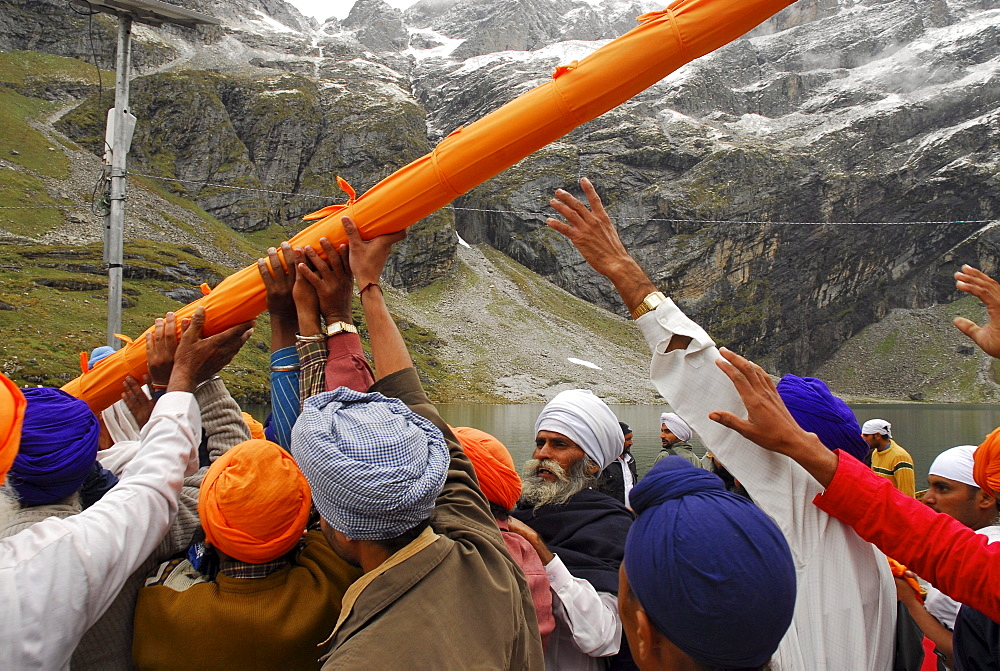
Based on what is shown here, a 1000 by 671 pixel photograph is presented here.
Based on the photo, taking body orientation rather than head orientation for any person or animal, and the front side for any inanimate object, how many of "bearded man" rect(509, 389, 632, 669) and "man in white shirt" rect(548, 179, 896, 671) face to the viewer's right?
0

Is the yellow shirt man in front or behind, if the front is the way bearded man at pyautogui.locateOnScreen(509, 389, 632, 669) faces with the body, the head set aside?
behind

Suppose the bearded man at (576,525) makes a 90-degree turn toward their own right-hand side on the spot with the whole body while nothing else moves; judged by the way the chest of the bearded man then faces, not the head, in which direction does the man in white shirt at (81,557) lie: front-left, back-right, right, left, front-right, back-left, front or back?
left

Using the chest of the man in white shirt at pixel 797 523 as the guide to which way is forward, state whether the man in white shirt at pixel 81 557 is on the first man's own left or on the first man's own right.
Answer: on the first man's own left

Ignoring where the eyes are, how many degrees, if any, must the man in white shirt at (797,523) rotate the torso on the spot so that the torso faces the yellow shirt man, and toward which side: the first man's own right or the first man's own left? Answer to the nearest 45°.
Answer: approximately 45° to the first man's own right

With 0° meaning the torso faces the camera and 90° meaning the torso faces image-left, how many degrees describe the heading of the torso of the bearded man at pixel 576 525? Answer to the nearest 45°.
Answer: approximately 45°

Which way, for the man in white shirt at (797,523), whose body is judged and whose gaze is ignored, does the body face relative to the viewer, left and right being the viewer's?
facing away from the viewer and to the left of the viewer
